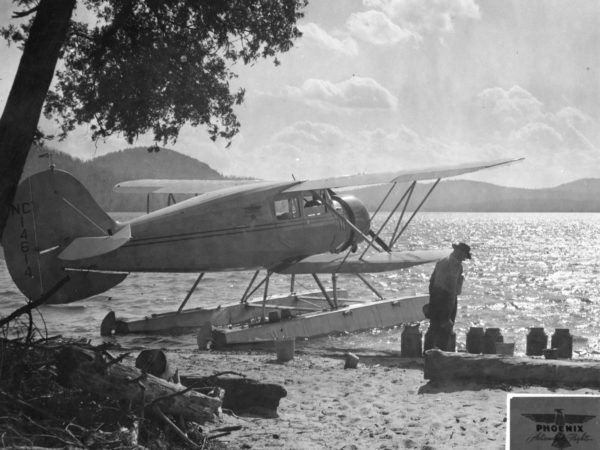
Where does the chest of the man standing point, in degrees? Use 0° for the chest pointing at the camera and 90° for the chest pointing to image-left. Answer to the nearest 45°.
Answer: approximately 270°

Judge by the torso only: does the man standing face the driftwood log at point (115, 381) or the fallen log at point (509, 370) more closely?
the fallen log

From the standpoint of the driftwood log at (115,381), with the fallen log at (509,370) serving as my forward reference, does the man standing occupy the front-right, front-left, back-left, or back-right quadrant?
front-left

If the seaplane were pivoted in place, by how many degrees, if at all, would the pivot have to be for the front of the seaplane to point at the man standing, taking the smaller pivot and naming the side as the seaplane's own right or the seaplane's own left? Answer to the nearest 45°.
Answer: approximately 90° to the seaplane's own right

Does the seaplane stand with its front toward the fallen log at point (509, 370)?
no

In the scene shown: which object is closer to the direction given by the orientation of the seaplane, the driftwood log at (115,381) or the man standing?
the man standing

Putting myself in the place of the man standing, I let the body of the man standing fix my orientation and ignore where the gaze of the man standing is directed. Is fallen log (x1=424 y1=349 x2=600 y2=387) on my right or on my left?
on my right

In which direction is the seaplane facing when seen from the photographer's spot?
facing away from the viewer and to the right of the viewer

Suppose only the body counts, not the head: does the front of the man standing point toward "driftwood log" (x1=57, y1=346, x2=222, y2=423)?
no

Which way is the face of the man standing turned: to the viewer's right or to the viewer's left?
to the viewer's right

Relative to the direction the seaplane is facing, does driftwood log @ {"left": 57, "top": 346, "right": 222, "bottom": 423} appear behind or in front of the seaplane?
behind

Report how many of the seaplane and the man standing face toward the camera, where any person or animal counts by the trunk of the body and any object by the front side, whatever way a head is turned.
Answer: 0
